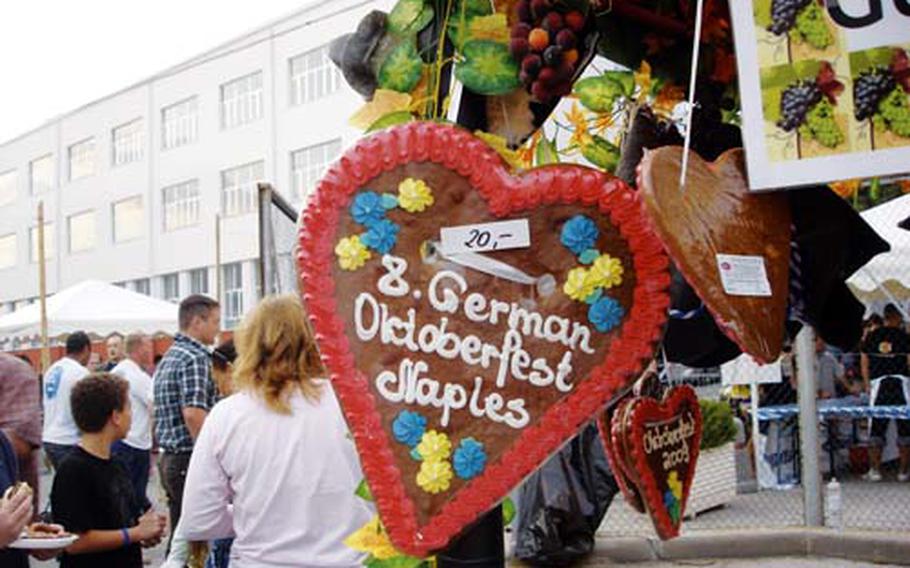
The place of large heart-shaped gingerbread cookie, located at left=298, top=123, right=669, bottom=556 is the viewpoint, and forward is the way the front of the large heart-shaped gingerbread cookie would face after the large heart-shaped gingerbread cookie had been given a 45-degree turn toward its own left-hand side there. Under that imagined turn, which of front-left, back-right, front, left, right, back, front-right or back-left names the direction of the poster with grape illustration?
front-left

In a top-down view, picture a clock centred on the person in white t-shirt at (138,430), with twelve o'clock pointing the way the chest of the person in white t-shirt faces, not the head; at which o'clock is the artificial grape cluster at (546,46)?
The artificial grape cluster is roughly at 3 o'clock from the person in white t-shirt.

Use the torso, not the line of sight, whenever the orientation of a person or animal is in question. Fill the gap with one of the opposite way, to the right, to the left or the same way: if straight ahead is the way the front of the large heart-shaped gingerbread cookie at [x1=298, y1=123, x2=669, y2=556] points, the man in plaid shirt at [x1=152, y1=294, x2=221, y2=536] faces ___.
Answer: to the left

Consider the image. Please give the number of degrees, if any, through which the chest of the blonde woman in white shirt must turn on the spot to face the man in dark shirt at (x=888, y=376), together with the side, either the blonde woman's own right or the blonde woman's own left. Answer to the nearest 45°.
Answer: approximately 45° to the blonde woman's own right

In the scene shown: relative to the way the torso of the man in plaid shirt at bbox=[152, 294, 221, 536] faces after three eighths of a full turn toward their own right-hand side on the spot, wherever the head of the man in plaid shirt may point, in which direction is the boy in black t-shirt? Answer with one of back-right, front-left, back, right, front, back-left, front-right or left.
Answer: front-left

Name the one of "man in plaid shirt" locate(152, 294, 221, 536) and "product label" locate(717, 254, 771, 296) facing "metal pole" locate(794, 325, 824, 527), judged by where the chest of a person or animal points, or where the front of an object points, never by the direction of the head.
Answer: the man in plaid shirt

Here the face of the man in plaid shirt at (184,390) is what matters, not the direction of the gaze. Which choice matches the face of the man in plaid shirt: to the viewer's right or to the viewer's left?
to the viewer's right

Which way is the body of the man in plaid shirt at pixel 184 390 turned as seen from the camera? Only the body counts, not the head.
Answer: to the viewer's right

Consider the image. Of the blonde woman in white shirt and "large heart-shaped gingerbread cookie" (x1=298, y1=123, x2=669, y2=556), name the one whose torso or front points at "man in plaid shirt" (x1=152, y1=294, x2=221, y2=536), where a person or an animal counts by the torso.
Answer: the blonde woman in white shirt

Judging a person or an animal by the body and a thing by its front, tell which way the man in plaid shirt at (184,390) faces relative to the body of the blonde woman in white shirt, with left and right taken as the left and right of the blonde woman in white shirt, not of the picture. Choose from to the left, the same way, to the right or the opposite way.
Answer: to the right
